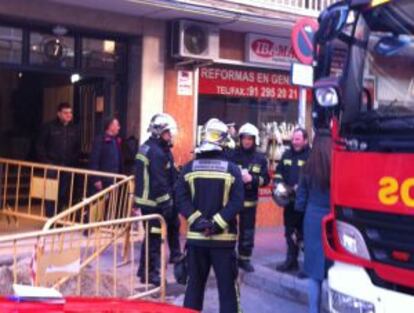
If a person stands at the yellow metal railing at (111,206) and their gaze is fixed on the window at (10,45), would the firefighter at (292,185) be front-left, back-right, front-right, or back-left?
back-right

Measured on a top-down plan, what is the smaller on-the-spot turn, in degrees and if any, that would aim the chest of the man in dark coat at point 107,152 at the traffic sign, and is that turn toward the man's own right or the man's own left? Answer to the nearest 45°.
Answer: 0° — they already face it

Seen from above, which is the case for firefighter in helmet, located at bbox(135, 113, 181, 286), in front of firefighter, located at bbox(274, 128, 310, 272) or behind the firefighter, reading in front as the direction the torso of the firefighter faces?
in front

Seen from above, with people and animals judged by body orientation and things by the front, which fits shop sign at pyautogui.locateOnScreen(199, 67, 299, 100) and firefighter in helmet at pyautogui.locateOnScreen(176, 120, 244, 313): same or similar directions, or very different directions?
very different directions

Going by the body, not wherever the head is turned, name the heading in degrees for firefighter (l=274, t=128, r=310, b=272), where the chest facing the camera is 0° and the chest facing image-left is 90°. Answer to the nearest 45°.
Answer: approximately 45°

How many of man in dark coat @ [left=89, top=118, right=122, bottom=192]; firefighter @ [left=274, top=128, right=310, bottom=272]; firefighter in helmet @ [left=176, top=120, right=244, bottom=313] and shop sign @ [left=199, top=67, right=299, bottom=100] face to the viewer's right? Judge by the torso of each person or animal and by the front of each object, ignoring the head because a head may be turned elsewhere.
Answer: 1

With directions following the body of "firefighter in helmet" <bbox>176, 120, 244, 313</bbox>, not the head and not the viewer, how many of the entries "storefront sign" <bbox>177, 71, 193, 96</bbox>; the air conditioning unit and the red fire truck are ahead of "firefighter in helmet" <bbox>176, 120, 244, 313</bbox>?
2

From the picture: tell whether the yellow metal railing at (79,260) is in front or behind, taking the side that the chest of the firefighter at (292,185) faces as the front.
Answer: in front

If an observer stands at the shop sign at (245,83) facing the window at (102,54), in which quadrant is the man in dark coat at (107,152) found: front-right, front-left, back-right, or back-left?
front-left

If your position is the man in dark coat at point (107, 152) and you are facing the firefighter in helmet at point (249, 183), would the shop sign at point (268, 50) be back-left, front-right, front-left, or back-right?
front-left

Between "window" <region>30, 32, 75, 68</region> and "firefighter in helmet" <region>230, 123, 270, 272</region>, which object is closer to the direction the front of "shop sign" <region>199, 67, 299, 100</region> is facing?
the firefighter in helmet

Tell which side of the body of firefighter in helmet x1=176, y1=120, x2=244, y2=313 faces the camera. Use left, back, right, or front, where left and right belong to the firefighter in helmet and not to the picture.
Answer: back

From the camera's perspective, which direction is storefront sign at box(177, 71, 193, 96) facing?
toward the camera

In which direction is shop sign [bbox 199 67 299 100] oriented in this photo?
toward the camera

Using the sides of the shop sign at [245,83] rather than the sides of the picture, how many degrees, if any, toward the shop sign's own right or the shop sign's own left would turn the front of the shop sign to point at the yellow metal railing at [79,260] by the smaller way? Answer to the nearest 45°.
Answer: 0° — it already faces it

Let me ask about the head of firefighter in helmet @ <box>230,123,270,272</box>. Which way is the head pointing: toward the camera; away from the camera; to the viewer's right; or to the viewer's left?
toward the camera

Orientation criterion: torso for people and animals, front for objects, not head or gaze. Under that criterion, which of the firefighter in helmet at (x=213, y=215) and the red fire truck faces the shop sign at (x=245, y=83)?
the firefighter in helmet
